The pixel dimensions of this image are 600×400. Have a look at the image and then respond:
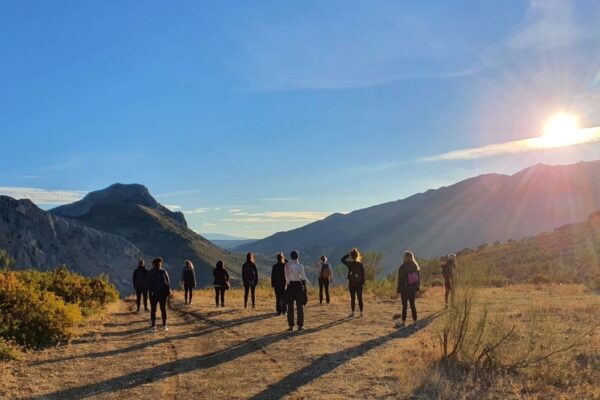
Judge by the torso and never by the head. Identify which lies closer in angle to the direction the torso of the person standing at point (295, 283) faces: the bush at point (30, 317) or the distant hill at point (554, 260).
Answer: the distant hill

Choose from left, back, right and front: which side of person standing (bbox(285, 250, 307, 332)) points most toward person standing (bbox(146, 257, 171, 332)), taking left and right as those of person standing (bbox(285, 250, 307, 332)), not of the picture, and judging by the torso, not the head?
left

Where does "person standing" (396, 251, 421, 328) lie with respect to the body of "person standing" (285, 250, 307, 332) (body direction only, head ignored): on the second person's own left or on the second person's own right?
on the second person's own right

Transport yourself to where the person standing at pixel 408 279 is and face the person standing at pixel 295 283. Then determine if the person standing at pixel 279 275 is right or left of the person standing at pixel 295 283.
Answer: right

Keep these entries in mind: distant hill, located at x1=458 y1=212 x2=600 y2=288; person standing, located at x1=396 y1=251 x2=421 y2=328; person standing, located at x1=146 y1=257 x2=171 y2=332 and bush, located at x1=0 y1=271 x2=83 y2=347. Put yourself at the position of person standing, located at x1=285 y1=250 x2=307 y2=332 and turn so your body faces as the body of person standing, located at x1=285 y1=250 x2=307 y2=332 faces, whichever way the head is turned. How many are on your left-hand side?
2

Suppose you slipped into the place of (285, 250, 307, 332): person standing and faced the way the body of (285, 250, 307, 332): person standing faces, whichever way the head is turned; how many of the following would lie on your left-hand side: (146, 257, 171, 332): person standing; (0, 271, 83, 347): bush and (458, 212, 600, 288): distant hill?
2

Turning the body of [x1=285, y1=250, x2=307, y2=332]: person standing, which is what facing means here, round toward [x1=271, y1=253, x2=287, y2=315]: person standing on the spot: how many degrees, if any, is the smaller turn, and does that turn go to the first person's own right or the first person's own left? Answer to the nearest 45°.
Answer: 0° — they already face them

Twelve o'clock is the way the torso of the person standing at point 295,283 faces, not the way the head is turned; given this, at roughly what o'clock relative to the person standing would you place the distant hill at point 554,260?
The distant hill is roughly at 1 o'clock from the person standing.

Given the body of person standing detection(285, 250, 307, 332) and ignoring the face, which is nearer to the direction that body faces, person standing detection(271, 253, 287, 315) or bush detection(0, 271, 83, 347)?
the person standing

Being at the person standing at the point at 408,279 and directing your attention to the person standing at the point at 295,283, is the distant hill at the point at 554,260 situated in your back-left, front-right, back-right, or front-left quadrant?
back-right

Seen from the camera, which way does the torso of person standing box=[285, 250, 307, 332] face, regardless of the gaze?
away from the camera

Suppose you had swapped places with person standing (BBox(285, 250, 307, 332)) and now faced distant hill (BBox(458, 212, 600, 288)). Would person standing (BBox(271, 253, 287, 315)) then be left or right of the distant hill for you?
left

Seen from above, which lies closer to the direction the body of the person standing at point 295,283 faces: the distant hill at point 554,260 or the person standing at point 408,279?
the distant hill

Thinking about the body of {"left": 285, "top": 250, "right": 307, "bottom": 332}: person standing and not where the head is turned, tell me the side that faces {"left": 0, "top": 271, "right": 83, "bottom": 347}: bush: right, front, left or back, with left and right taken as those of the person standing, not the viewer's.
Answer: left
